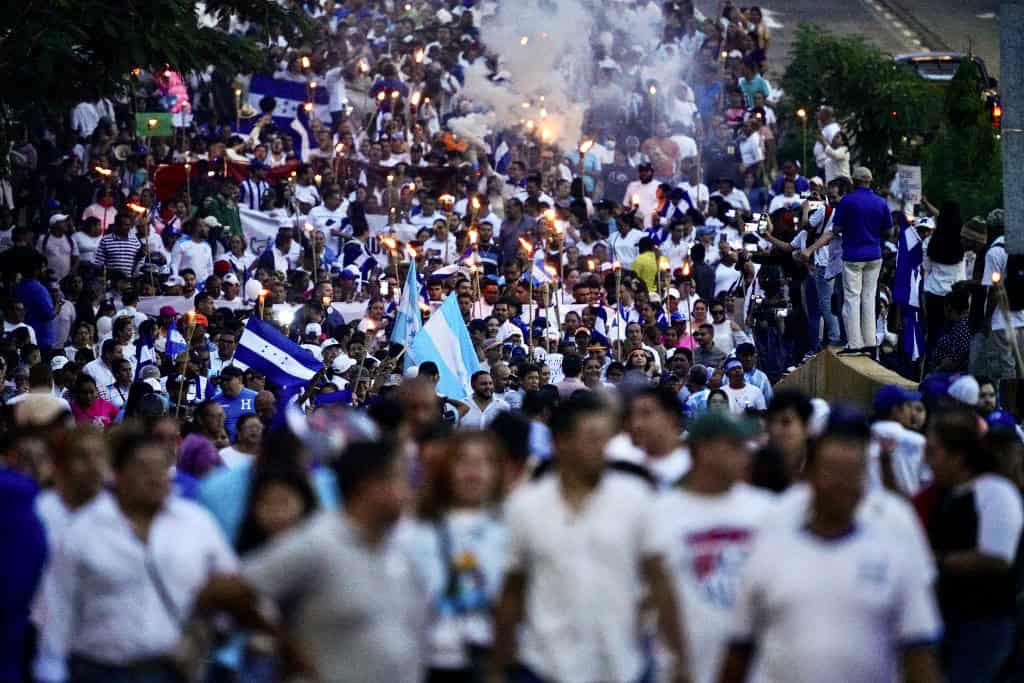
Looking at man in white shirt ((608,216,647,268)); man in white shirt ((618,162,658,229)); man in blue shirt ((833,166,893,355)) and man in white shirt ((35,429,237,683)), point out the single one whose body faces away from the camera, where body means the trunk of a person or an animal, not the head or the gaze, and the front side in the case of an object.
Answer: the man in blue shirt

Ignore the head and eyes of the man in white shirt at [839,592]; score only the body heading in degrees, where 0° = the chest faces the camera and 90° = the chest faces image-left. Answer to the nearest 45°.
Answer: approximately 0°

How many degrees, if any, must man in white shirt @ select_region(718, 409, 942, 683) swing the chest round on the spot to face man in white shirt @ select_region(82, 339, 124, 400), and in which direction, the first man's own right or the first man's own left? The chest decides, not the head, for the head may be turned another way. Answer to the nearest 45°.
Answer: approximately 135° to the first man's own right

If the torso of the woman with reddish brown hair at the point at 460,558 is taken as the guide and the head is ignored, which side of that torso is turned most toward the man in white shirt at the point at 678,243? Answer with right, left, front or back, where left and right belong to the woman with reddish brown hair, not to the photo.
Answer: back

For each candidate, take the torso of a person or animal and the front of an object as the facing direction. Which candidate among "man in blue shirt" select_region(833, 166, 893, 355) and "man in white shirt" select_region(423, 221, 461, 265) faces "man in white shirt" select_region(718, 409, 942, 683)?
"man in white shirt" select_region(423, 221, 461, 265)

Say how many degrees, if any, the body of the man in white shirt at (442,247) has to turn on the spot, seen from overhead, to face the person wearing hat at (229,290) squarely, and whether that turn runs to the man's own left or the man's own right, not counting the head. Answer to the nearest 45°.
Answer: approximately 45° to the man's own right

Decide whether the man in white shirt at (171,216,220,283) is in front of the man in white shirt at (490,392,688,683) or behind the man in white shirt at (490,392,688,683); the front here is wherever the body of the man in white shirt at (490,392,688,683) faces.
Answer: behind

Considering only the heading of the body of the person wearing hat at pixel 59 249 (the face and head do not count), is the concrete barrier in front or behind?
in front

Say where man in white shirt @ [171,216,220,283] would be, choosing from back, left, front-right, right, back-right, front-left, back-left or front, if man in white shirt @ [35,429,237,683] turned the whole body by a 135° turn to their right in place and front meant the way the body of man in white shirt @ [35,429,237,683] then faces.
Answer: right

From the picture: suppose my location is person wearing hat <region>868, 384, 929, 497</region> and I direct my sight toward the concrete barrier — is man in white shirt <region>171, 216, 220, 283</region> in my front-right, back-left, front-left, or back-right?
front-left

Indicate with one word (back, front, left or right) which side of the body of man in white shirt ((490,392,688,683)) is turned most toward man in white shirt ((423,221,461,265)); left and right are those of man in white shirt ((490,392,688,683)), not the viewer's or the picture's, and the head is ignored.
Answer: back

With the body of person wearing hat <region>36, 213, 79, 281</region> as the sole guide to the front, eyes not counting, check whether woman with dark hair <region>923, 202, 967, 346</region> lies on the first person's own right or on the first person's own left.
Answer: on the first person's own left

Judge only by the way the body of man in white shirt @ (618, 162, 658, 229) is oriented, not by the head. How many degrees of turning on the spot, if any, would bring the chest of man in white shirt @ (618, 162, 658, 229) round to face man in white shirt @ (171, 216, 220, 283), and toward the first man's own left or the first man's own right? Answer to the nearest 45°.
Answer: approximately 45° to the first man's own right

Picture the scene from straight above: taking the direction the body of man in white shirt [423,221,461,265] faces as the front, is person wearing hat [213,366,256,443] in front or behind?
in front

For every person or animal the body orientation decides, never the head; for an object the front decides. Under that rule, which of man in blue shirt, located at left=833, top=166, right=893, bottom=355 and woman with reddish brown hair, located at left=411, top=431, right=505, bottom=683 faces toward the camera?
the woman with reddish brown hair
